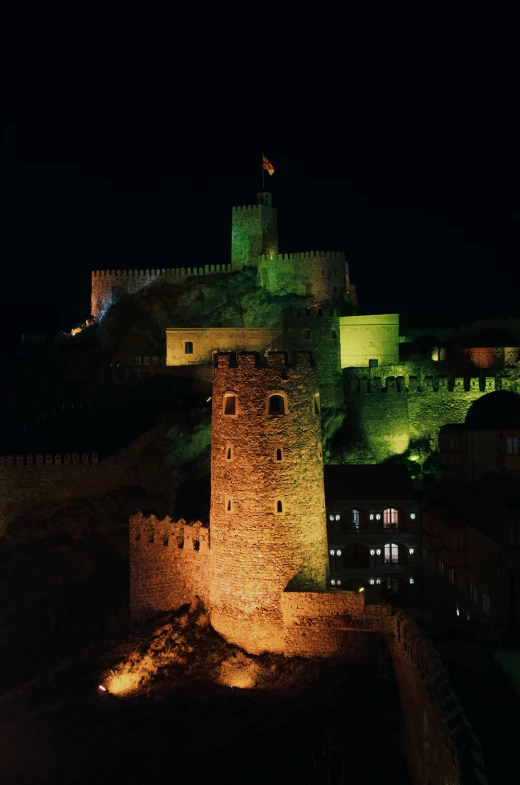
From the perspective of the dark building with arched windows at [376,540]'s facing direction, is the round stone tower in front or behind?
in front

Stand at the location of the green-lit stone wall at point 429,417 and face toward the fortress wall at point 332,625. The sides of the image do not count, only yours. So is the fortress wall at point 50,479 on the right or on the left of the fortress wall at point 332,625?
right

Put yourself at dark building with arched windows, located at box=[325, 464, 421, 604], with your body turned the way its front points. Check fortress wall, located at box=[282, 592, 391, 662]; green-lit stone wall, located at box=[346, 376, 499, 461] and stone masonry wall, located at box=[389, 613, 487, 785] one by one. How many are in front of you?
2

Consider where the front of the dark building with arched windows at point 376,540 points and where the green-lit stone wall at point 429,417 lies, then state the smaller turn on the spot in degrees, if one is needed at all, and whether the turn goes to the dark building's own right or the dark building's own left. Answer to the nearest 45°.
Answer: approximately 180°

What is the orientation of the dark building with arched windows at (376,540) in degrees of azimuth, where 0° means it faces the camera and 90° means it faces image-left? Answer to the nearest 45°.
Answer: approximately 0°

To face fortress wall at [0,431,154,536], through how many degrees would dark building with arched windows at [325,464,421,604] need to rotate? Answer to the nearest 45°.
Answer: approximately 90° to its right

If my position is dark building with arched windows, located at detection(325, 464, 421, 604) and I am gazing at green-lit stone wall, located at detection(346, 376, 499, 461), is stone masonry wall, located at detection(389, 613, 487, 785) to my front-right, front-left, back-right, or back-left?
back-right

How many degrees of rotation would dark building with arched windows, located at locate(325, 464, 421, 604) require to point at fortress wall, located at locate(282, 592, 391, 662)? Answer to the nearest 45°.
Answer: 0° — it already faces it

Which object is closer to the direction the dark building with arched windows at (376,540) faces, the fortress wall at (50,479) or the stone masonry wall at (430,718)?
the stone masonry wall

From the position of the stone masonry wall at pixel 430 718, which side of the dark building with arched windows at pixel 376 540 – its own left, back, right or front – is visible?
front
